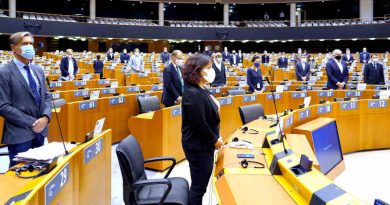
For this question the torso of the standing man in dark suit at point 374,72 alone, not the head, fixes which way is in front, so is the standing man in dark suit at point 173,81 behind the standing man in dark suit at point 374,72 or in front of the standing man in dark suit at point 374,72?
in front

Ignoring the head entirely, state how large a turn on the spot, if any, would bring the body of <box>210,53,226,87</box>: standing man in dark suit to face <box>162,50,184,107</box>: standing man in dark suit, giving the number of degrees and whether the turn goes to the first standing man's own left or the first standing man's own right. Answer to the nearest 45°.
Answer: approximately 45° to the first standing man's own right

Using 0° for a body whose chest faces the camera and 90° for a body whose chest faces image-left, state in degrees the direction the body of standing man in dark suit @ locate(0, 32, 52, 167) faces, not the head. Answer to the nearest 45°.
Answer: approximately 315°

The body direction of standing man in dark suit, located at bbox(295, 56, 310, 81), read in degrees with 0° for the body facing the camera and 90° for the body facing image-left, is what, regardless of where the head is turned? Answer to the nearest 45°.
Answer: approximately 0°

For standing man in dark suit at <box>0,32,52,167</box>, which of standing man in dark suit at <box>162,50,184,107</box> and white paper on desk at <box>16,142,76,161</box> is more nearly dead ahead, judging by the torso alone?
the white paper on desk

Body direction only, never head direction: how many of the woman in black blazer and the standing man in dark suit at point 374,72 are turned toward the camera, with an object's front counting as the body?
1

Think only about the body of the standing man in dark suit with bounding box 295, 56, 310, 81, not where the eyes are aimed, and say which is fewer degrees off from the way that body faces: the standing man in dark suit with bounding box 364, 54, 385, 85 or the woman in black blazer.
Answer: the woman in black blazer

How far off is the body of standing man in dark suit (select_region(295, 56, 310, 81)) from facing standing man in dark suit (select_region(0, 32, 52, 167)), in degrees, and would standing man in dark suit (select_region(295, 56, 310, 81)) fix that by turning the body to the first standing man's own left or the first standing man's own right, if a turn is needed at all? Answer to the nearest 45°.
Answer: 0° — they already face them

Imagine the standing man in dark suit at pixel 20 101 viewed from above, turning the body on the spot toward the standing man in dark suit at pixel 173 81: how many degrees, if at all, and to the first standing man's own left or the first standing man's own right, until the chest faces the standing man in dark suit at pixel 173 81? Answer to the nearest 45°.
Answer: approximately 90° to the first standing man's own left
